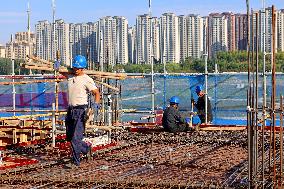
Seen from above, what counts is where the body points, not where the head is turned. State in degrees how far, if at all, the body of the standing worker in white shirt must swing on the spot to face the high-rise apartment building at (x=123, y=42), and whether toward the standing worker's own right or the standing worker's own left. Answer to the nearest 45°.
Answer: approximately 135° to the standing worker's own right

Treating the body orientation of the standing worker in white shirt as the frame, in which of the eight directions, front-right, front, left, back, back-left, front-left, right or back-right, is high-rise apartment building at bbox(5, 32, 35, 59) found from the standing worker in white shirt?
back-right

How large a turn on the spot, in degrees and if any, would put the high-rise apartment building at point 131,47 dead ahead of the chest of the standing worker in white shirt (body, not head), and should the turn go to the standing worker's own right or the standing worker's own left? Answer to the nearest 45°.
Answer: approximately 135° to the standing worker's own right

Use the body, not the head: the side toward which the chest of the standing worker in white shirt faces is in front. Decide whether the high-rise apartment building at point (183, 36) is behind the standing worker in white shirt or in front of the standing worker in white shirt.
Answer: behind

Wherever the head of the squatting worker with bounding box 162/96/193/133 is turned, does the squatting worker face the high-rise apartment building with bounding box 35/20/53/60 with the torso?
no

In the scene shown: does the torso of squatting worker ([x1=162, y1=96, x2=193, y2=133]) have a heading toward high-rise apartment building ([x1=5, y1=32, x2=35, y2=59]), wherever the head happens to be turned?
no

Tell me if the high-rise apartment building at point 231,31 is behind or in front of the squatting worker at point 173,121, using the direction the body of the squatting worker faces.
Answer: in front

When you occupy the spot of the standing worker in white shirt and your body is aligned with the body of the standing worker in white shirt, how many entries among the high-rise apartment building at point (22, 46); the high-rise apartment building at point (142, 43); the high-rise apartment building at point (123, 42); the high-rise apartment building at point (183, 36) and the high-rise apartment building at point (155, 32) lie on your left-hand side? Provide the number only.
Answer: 0

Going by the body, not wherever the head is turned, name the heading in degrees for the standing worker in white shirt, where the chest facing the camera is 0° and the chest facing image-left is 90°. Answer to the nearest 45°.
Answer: approximately 45°

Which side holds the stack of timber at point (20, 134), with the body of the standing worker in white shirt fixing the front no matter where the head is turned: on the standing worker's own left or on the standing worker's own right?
on the standing worker's own right

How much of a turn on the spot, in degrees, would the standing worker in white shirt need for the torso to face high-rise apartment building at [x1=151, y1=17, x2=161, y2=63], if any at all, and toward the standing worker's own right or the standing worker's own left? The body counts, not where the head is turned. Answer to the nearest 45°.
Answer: approximately 135° to the standing worker's own right

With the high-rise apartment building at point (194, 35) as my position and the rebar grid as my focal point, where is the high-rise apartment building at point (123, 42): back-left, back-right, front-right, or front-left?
front-right

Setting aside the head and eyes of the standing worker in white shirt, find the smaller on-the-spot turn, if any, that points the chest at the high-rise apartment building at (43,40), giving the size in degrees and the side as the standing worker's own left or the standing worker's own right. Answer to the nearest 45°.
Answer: approximately 135° to the standing worker's own right
